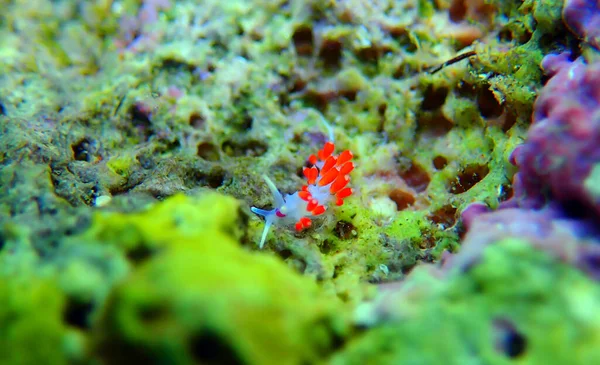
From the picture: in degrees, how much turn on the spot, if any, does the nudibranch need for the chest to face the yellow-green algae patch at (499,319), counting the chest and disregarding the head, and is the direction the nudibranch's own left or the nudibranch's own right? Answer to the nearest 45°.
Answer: approximately 90° to the nudibranch's own left

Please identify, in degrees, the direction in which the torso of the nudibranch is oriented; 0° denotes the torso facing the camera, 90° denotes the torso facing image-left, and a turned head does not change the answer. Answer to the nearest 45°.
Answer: approximately 45°
